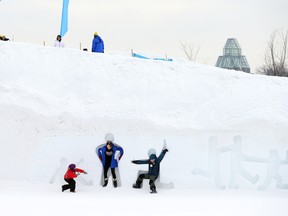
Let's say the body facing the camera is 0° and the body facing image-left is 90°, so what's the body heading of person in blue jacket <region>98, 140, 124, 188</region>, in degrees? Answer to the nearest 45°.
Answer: approximately 0°

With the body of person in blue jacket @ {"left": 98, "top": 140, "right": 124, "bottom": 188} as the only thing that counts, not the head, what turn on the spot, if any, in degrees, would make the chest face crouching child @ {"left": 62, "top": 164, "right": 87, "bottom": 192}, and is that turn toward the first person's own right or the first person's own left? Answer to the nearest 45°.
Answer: approximately 45° to the first person's own right

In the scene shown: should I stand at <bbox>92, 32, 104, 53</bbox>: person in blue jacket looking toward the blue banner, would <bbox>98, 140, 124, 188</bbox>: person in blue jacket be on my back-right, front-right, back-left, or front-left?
back-left

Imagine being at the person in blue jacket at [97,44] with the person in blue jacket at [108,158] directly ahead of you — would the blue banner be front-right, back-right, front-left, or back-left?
back-right

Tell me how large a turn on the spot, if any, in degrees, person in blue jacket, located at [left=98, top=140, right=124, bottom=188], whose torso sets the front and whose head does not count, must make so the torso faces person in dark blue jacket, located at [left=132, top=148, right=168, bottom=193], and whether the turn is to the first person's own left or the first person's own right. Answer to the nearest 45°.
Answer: approximately 90° to the first person's own left

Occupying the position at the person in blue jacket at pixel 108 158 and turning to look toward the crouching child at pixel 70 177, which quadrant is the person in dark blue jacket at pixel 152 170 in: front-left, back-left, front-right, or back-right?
back-left
